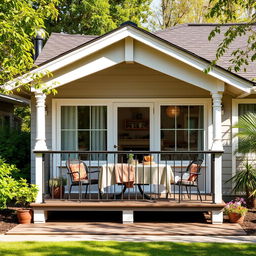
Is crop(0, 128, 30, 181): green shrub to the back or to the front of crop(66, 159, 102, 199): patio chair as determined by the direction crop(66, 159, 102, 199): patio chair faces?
to the back

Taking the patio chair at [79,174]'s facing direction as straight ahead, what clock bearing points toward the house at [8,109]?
The house is roughly at 7 o'clock from the patio chair.

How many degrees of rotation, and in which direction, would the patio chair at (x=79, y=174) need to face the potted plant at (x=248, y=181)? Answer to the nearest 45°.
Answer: approximately 45° to its left

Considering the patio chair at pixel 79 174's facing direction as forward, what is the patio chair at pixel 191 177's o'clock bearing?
the patio chair at pixel 191 177 is roughly at 11 o'clock from the patio chair at pixel 79 174.

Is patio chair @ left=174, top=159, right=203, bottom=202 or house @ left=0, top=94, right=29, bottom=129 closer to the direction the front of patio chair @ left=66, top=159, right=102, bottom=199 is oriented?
the patio chair
